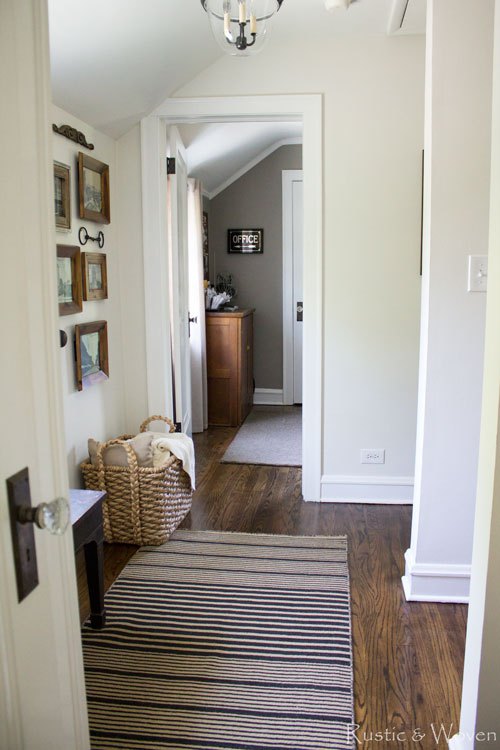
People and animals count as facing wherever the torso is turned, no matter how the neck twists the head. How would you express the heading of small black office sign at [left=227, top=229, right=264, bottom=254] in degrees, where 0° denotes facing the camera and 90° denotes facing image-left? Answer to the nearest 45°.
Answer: approximately 0°

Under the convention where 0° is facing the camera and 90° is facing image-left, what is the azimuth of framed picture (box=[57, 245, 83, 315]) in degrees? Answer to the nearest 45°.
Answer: approximately 315°

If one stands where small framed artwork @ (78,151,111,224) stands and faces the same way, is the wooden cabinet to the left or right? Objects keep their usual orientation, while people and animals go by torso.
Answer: on its left

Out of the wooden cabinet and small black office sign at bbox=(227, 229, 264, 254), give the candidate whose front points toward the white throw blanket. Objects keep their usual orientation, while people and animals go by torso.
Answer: the small black office sign

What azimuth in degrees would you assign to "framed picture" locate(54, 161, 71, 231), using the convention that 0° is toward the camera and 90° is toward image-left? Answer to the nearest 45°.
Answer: approximately 315°

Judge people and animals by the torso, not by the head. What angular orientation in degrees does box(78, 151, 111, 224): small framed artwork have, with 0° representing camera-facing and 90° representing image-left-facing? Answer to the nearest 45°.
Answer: approximately 315°

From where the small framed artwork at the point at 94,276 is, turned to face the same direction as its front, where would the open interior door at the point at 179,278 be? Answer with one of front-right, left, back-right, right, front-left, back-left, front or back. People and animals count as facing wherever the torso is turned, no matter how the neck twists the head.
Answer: left

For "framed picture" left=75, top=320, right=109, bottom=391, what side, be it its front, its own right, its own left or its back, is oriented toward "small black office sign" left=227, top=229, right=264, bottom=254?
left

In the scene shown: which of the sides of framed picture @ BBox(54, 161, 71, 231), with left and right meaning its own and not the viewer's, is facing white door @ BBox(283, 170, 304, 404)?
left
